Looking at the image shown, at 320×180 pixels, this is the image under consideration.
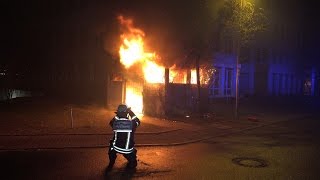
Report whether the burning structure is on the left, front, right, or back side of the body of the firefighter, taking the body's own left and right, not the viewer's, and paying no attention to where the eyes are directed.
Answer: front

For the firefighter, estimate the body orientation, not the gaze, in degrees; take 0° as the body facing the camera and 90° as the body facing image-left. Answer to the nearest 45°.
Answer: approximately 180°

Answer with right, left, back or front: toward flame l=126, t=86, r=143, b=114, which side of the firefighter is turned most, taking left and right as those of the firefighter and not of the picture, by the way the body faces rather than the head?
front

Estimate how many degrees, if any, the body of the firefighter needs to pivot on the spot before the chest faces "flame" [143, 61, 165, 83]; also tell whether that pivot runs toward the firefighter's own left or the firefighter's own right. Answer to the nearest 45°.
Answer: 0° — they already face it

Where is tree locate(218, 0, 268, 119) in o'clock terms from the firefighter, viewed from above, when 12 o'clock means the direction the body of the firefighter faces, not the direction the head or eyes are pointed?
The tree is roughly at 1 o'clock from the firefighter.

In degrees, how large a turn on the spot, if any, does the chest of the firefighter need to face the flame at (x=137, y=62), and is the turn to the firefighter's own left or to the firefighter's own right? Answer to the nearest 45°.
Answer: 0° — they already face it
